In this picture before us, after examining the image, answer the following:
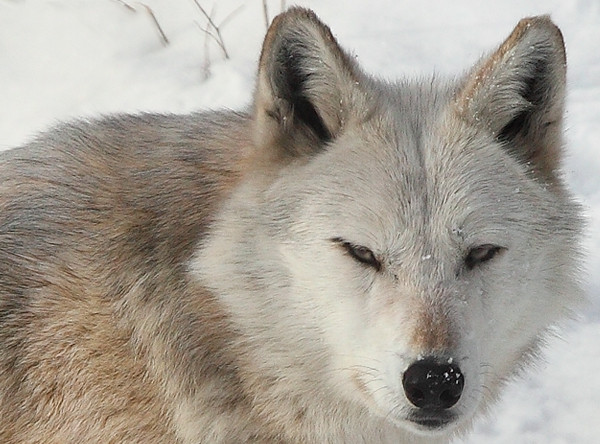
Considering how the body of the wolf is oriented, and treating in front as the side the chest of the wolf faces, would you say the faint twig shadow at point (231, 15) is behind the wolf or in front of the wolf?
behind

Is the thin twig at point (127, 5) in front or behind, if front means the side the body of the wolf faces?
behind

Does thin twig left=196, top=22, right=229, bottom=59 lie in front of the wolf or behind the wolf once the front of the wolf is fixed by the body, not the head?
behind

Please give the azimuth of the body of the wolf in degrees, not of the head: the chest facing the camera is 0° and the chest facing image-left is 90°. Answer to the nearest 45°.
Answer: approximately 315°
